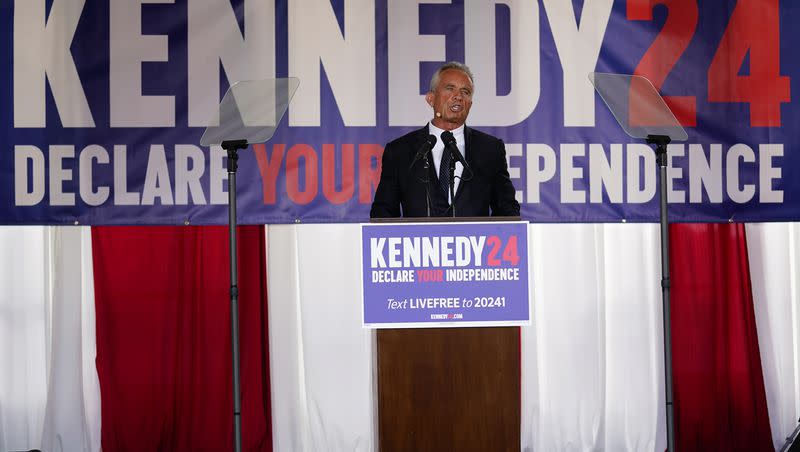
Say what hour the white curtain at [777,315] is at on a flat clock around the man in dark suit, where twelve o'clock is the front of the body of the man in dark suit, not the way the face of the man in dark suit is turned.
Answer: The white curtain is roughly at 8 o'clock from the man in dark suit.

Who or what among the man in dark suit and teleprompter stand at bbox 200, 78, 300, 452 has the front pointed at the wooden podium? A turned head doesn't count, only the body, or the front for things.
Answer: the man in dark suit

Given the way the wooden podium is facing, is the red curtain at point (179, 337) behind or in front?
behind

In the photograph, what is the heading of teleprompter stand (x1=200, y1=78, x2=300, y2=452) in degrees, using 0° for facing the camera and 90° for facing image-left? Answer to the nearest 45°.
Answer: approximately 225°

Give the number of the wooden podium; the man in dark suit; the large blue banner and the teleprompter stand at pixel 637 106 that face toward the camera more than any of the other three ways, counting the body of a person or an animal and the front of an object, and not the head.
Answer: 3

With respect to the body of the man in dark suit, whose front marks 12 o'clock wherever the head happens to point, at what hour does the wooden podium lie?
The wooden podium is roughly at 12 o'clock from the man in dark suit.

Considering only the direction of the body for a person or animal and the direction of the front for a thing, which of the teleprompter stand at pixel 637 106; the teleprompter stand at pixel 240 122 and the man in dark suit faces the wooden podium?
the man in dark suit

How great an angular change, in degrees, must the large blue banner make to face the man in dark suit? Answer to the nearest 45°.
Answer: approximately 45° to its left

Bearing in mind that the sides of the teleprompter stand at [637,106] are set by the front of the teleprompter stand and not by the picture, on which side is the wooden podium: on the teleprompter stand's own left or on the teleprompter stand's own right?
on the teleprompter stand's own left
